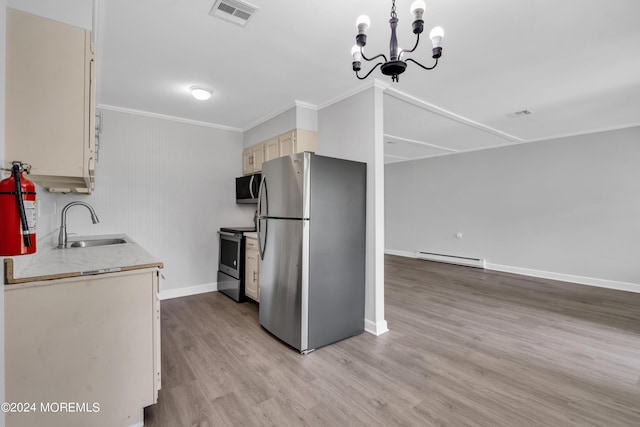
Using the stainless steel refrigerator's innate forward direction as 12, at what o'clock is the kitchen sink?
The kitchen sink is roughly at 2 o'clock from the stainless steel refrigerator.

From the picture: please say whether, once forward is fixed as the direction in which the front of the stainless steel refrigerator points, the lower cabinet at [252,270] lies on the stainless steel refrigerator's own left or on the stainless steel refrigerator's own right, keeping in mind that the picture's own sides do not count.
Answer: on the stainless steel refrigerator's own right

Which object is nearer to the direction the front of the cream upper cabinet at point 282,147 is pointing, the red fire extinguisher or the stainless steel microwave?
the red fire extinguisher

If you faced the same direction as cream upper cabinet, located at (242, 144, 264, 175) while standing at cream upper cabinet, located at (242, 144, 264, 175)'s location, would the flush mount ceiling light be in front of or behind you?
in front

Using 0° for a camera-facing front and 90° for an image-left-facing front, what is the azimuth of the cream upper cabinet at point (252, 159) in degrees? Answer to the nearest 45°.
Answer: approximately 45°

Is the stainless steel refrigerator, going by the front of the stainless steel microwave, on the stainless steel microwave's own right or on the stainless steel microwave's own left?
on the stainless steel microwave's own left

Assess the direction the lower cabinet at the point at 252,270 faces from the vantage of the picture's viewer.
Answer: facing the viewer and to the left of the viewer

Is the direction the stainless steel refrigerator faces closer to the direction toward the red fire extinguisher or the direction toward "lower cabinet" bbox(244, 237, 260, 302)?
the red fire extinguisher
